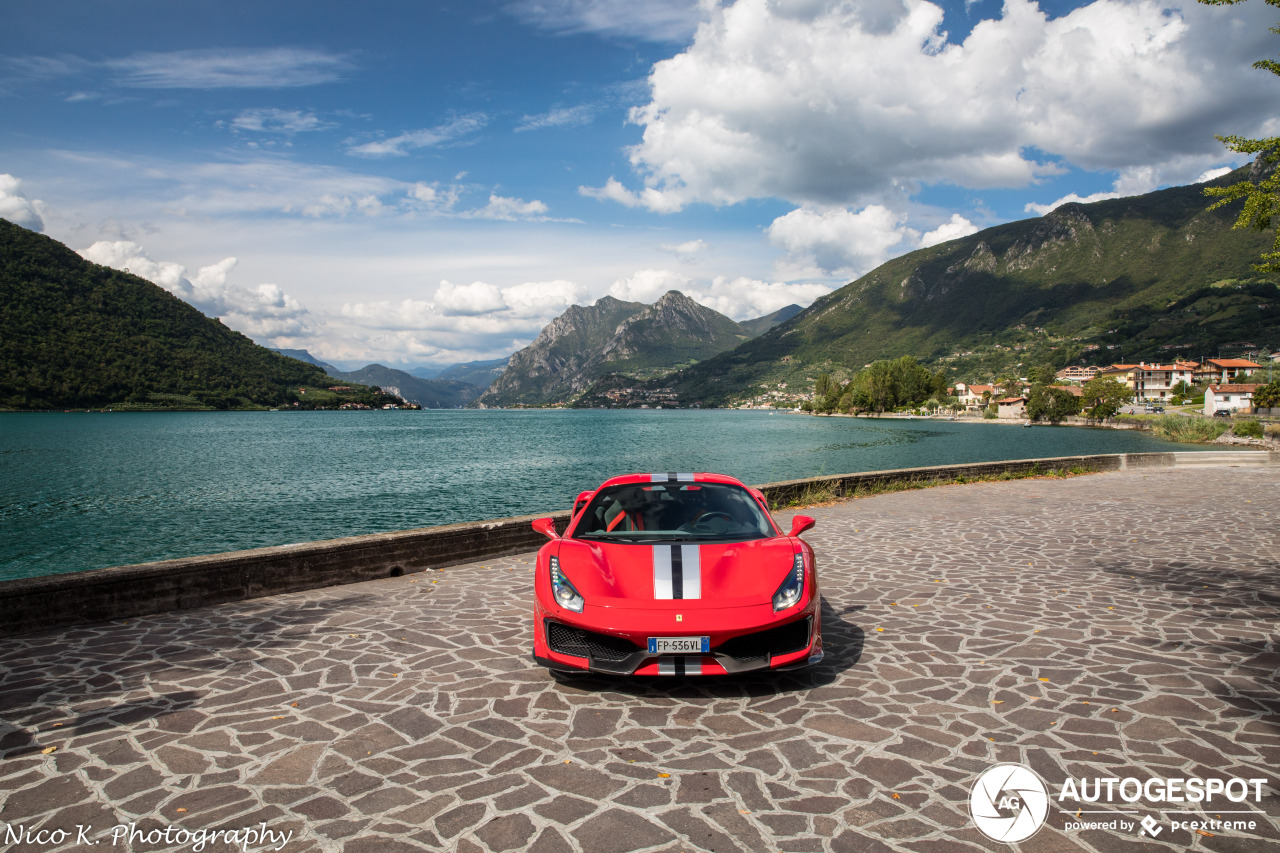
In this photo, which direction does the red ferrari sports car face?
toward the camera
